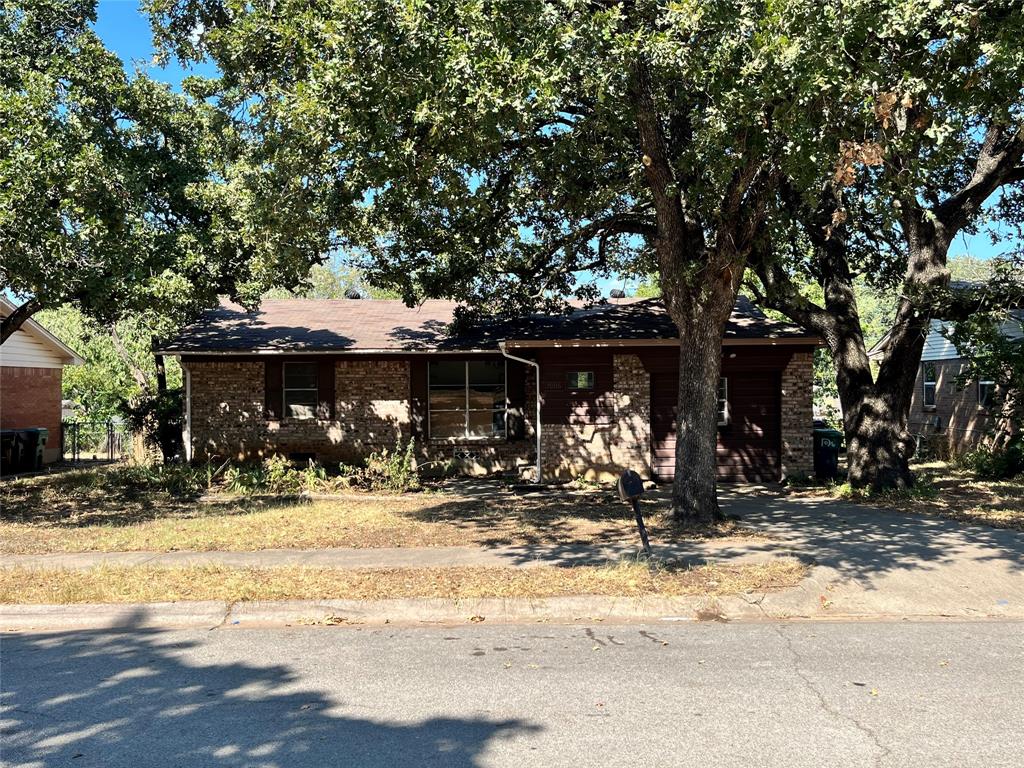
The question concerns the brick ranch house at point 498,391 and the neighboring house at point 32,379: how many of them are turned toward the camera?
2

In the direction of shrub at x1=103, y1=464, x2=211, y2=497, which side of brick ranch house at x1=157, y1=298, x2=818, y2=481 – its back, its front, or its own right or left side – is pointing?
right

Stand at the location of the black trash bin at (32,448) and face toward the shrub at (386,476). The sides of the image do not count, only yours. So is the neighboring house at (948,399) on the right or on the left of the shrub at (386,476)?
left

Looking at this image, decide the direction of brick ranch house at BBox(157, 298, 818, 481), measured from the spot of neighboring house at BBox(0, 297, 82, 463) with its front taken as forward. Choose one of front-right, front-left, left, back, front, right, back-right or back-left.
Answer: front-left

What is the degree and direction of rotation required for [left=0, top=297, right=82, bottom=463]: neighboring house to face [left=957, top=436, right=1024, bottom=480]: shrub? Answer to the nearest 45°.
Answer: approximately 45° to its left

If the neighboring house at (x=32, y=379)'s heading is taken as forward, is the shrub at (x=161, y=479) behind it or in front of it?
in front

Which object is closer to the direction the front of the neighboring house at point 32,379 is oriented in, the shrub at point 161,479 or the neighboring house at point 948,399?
the shrub

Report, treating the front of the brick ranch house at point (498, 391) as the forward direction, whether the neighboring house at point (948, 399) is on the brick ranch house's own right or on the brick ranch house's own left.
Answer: on the brick ranch house's own left

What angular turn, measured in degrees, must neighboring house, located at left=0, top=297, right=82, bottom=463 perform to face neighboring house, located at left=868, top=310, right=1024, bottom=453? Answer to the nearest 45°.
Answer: approximately 45° to its left

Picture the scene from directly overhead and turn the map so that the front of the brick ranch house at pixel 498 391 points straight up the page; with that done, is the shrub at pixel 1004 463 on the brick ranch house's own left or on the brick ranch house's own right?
on the brick ranch house's own left

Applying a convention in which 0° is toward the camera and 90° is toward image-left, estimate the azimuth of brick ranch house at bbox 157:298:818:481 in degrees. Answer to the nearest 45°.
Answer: approximately 0°

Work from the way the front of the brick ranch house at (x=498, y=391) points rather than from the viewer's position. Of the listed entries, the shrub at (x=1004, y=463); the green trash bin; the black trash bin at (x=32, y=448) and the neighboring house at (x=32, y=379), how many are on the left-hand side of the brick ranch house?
2
